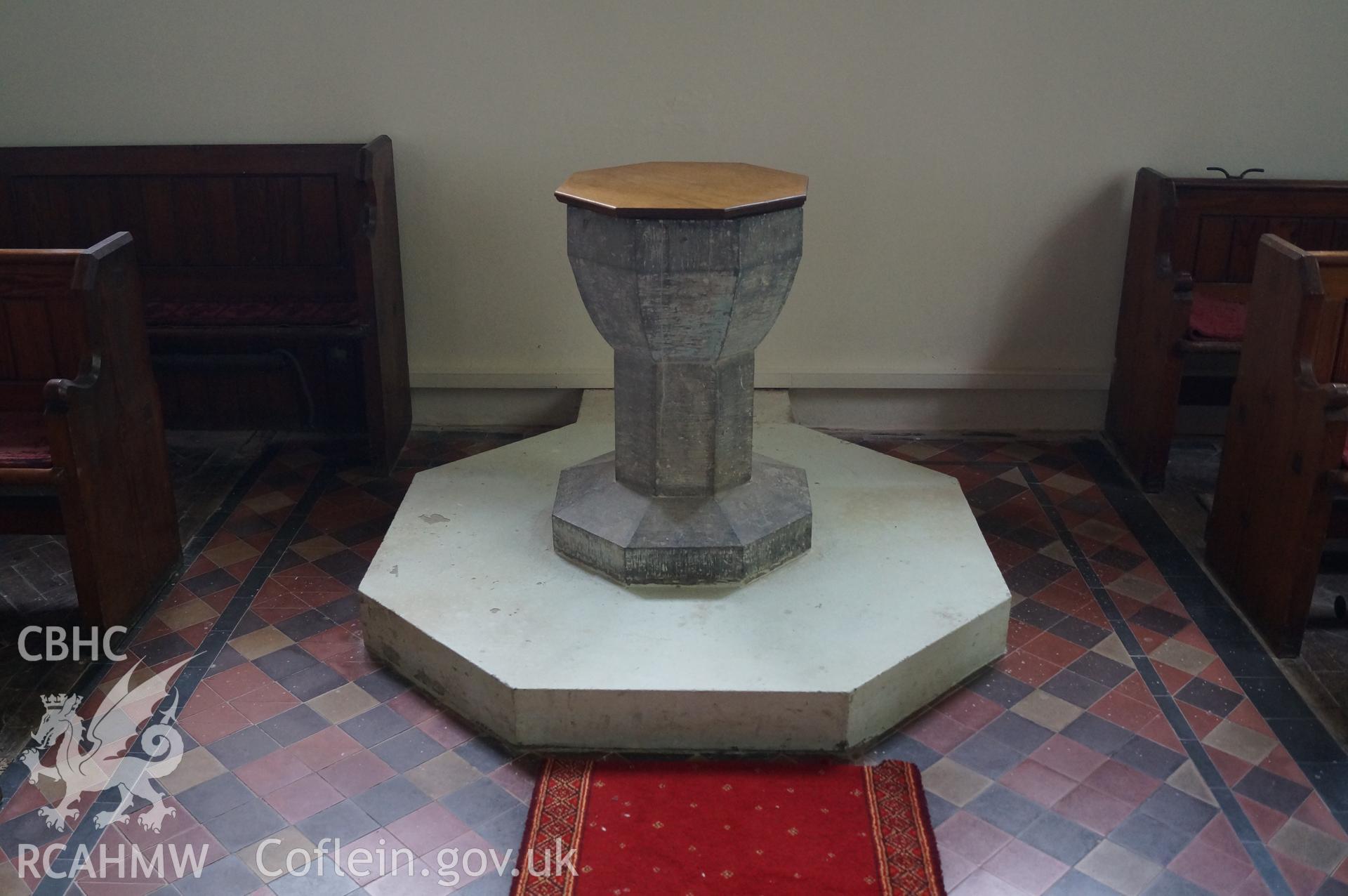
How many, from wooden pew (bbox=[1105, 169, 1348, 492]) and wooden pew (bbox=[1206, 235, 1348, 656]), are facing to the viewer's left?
0

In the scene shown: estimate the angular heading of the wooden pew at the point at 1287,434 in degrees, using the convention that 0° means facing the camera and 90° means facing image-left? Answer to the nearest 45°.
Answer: approximately 315°

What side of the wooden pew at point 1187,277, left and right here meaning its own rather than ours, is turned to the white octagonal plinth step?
right

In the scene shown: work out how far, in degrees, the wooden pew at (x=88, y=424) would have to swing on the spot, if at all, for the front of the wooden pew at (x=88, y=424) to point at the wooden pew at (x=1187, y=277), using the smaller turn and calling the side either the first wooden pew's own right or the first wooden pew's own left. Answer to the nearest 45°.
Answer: approximately 135° to the first wooden pew's own left

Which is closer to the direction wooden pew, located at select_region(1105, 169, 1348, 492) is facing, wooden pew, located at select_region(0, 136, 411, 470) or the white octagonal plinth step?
the white octagonal plinth step

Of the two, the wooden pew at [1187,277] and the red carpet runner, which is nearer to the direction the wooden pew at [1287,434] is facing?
the red carpet runner

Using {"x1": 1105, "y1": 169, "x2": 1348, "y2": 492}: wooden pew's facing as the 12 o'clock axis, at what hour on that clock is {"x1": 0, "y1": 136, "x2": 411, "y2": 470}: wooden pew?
{"x1": 0, "y1": 136, "x2": 411, "y2": 470}: wooden pew is roughly at 4 o'clock from {"x1": 1105, "y1": 169, "x2": 1348, "y2": 492}: wooden pew.

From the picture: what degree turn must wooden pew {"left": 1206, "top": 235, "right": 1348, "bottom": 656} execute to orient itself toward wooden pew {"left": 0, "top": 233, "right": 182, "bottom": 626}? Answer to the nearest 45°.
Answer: approximately 90° to its right

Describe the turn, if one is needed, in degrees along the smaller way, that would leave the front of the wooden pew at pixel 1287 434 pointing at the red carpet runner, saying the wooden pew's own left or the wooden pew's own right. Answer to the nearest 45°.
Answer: approximately 90° to the wooden pew's own right

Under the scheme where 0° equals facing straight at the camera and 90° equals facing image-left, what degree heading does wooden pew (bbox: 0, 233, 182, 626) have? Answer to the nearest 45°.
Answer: approximately 45°

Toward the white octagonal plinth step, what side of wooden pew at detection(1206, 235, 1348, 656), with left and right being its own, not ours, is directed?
right

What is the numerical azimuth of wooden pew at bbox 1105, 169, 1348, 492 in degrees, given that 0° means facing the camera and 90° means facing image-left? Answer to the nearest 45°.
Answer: approximately 315°
